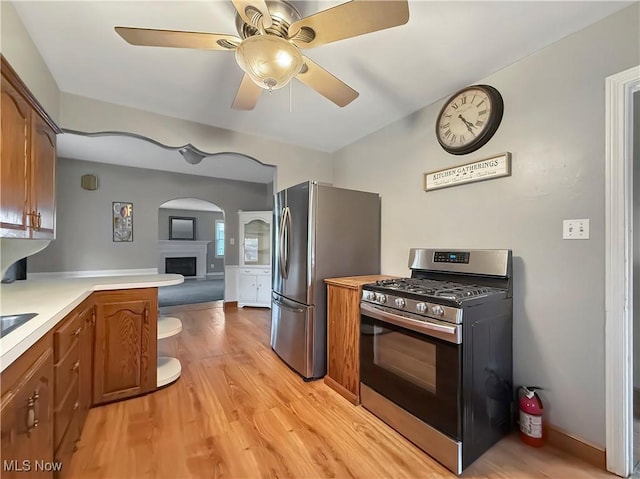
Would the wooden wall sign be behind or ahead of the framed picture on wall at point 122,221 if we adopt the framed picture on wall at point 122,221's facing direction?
ahead

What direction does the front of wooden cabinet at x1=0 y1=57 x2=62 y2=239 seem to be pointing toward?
to the viewer's right

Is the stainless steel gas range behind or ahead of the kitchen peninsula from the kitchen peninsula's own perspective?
ahead

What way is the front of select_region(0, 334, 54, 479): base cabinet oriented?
to the viewer's right

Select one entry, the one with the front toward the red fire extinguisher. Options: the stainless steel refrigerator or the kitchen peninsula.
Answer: the kitchen peninsula

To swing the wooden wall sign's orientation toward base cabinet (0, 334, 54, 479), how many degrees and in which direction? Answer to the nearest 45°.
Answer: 0° — it already faces it

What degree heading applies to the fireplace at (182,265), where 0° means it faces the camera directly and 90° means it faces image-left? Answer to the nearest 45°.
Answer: approximately 0°

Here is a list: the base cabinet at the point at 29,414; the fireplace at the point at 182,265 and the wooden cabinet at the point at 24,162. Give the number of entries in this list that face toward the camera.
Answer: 1

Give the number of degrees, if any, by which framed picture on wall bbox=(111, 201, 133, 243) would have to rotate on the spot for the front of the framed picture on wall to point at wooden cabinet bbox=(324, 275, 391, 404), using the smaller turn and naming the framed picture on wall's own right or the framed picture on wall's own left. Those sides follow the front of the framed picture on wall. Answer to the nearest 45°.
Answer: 0° — it already faces it

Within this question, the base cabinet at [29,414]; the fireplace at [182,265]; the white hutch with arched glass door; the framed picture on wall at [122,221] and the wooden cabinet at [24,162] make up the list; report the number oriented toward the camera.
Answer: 3

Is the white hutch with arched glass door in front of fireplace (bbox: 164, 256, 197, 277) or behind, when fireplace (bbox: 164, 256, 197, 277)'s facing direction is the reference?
in front

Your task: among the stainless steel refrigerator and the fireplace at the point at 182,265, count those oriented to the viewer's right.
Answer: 0

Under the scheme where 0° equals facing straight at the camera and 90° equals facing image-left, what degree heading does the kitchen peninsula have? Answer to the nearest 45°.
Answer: approximately 315°
